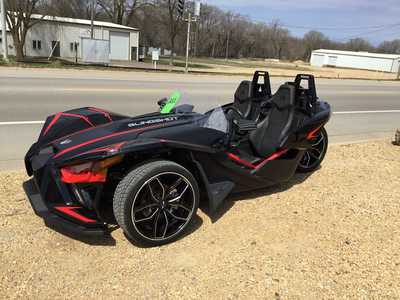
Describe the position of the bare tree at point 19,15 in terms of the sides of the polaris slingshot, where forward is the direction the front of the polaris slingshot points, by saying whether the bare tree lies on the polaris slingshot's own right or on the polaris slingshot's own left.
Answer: on the polaris slingshot's own right

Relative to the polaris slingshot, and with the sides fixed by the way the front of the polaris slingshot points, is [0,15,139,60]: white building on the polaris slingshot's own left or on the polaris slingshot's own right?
on the polaris slingshot's own right

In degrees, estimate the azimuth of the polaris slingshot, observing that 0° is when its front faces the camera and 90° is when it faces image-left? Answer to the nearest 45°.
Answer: approximately 45°
